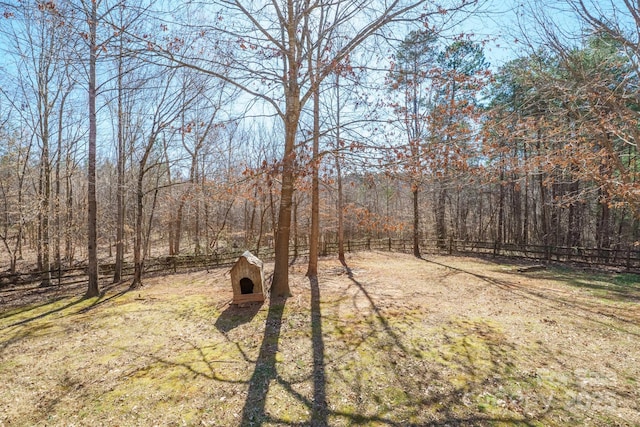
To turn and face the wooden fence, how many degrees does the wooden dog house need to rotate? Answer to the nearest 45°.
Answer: approximately 180°

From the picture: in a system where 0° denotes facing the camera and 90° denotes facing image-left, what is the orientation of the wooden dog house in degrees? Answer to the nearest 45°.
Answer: approximately 0°
